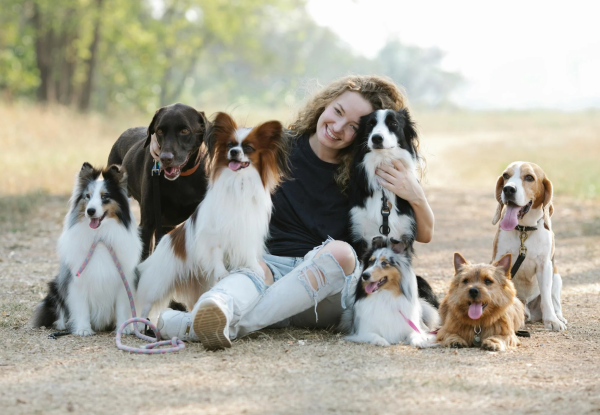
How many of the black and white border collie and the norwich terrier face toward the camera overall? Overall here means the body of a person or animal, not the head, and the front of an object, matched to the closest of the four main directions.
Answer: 2

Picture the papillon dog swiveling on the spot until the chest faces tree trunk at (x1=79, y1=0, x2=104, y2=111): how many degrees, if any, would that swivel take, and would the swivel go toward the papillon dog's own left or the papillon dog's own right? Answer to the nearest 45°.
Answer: approximately 135° to the papillon dog's own left

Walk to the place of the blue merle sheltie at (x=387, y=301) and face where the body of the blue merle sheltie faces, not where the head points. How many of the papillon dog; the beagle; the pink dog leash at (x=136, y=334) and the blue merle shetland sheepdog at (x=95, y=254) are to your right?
3

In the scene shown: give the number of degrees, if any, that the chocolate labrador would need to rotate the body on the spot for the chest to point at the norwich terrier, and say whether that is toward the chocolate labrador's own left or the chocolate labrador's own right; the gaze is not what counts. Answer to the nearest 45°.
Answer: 0° — it already faces it

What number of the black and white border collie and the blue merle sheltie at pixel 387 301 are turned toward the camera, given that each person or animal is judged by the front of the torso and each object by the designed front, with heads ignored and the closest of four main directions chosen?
2

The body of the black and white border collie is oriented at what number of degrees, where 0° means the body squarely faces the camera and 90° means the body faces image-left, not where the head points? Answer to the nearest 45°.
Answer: approximately 0°
